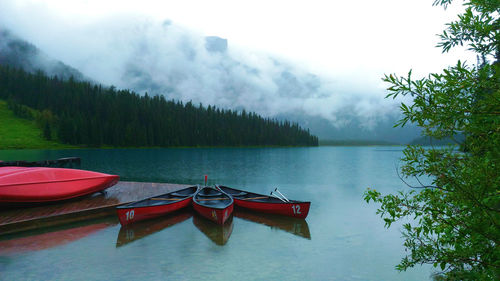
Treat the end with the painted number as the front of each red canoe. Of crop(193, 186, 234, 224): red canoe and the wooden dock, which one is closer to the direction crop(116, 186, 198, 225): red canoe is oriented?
the wooden dock

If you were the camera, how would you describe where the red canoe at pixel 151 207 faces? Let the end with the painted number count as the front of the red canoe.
facing the viewer and to the left of the viewer

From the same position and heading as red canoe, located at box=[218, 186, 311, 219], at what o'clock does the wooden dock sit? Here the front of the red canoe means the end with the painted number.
The wooden dock is roughly at 4 o'clock from the red canoe.

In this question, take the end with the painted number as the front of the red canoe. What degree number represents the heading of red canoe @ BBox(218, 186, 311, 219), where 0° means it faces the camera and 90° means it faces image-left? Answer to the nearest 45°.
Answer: approximately 315°

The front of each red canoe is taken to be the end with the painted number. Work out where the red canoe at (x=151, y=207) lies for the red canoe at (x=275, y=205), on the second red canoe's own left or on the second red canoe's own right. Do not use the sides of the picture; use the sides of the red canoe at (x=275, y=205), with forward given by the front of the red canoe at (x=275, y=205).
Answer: on the second red canoe's own right
